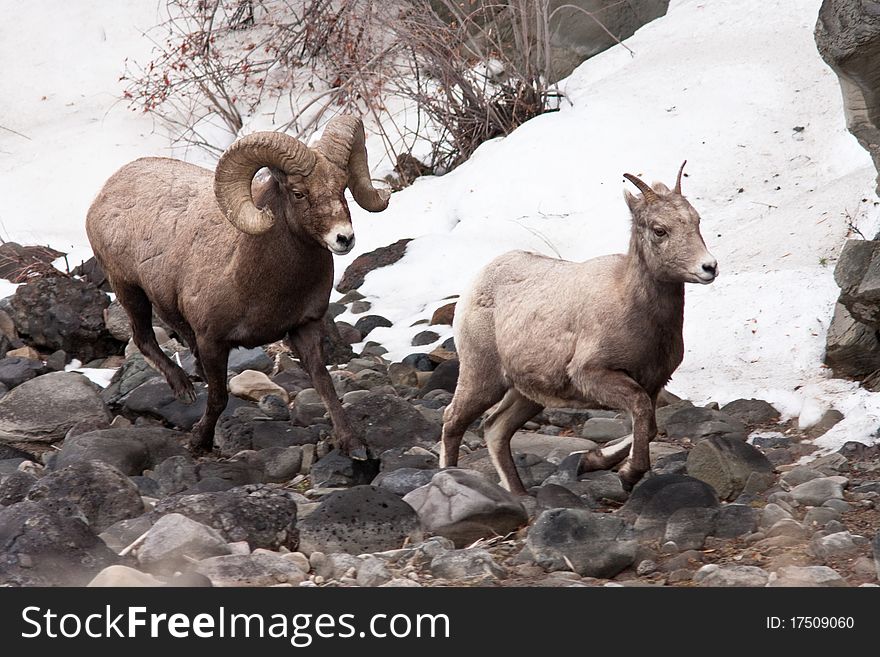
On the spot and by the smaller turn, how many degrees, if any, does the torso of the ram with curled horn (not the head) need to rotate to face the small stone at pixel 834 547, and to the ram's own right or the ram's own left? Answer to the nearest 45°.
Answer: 0° — it already faces it

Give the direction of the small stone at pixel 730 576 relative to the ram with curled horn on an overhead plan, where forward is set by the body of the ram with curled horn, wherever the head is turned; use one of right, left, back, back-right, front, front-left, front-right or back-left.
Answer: front

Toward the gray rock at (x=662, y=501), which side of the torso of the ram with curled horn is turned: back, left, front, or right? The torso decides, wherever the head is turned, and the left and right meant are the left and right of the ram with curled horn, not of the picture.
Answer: front

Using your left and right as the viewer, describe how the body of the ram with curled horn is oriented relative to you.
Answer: facing the viewer and to the right of the viewer

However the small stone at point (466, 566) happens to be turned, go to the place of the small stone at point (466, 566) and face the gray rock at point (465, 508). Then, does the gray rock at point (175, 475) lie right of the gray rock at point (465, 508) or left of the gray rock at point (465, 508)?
left

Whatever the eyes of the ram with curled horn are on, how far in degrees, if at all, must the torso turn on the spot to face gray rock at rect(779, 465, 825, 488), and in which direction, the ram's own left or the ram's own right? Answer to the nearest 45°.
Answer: approximately 45° to the ram's own left

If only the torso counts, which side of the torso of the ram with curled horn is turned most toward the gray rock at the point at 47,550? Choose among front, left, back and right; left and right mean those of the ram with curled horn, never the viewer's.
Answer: right

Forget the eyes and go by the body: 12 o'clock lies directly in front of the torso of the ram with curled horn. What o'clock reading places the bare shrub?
The bare shrub is roughly at 8 o'clock from the ram with curled horn.

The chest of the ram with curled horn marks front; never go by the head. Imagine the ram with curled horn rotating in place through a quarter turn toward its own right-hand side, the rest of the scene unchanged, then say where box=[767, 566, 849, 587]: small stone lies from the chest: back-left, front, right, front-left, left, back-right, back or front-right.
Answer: left

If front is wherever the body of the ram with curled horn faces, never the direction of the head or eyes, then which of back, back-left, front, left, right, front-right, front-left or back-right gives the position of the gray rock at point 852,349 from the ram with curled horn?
front-left

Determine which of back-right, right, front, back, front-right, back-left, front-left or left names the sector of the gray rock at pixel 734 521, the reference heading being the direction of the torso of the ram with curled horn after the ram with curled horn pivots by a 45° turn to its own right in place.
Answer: front-left

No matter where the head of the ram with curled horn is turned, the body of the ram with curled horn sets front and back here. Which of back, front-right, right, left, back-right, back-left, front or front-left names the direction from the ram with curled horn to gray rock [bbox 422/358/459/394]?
left

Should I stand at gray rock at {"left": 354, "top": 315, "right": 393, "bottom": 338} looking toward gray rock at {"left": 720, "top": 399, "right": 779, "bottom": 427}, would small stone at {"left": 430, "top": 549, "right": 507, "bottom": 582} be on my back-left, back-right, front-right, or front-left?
front-right

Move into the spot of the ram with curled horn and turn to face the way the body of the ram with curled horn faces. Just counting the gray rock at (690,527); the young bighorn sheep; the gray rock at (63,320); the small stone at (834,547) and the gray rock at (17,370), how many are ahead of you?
3
